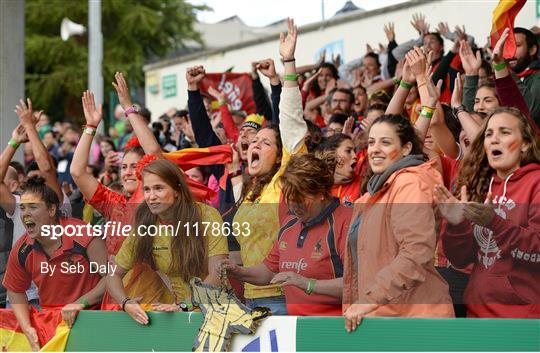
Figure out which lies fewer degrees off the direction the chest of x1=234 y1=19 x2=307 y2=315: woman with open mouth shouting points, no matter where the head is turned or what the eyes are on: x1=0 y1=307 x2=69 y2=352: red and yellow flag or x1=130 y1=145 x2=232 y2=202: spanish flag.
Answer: the red and yellow flag

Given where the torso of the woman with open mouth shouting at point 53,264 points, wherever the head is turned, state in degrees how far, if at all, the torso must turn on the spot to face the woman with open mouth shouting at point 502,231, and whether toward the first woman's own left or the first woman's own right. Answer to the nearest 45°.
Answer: approximately 90° to the first woman's own left

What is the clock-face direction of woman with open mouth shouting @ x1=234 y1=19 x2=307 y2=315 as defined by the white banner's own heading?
The woman with open mouth shouting is roughly at 6 o'clock from the white banner.

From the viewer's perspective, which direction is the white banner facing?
toward the camera

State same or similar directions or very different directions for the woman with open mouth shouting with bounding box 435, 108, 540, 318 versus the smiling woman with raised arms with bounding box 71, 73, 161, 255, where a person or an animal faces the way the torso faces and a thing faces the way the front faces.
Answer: same or similar directions

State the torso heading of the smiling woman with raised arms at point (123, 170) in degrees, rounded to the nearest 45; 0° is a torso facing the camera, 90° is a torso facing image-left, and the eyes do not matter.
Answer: approximately 45°

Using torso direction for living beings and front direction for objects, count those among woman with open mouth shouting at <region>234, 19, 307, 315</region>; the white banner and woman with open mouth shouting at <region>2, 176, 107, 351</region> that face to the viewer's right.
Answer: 0

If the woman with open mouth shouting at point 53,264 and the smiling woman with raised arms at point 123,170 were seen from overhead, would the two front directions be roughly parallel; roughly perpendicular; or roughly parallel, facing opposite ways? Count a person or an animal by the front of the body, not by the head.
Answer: roughly parallel

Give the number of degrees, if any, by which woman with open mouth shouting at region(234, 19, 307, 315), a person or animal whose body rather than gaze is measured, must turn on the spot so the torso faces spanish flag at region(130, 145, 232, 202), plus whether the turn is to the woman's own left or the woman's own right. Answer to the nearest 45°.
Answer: approximately 90° to the woman's own right

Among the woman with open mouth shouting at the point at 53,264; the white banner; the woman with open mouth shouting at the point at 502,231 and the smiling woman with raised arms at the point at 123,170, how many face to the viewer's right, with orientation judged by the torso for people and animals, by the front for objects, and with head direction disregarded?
0

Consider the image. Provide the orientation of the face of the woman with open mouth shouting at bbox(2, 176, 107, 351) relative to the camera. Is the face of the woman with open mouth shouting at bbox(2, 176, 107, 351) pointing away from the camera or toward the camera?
toward the camera

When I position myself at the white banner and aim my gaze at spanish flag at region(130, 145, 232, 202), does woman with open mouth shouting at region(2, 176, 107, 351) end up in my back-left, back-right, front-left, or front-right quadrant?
front-left

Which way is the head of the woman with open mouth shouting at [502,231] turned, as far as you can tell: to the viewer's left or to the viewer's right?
to the viewer's left

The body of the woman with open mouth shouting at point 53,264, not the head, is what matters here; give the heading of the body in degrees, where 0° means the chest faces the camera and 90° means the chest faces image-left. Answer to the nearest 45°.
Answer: approximately 45°

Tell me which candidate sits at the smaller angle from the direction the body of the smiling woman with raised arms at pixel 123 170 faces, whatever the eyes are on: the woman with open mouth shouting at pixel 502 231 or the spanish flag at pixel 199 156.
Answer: the woman with open mouth shouting

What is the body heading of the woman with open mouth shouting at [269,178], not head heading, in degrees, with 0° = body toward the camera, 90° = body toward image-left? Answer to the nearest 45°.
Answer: approximately 45°

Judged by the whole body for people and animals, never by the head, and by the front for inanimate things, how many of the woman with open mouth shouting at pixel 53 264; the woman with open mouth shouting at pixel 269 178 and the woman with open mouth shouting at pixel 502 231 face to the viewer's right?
0

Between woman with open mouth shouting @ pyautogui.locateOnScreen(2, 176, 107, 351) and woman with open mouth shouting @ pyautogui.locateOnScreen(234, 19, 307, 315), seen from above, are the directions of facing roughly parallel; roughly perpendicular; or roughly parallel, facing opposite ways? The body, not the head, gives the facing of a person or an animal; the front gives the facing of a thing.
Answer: roughly parallel
